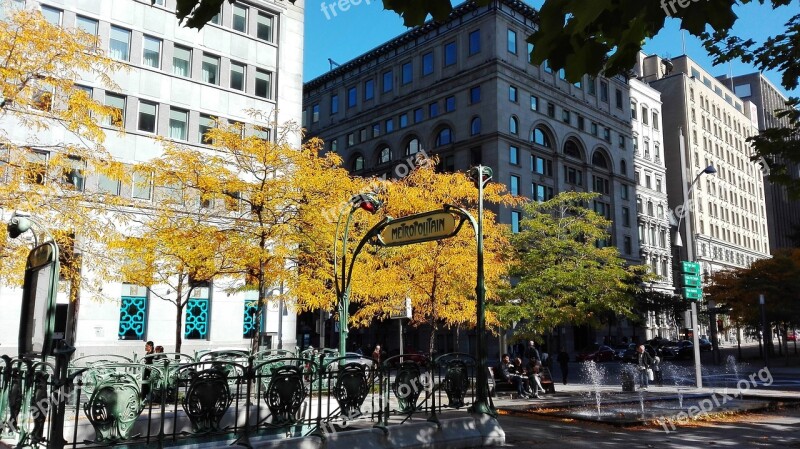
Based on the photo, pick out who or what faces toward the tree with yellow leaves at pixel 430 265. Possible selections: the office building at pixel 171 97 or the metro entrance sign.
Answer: the office building

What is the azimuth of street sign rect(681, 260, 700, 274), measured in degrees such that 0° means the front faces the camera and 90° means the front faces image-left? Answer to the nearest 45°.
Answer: approximately 0°

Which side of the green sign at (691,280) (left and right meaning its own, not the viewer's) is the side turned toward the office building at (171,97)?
right

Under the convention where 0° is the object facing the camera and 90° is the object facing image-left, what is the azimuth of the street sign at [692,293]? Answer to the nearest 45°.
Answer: approximately 0°

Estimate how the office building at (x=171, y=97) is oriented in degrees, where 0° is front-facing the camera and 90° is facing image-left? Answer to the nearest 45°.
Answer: approximately 315°
